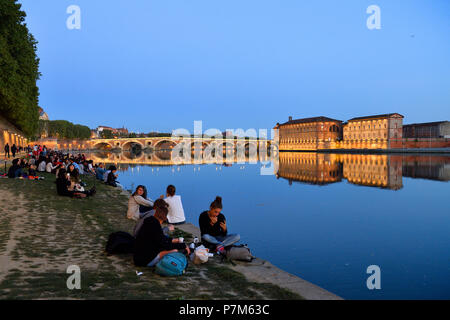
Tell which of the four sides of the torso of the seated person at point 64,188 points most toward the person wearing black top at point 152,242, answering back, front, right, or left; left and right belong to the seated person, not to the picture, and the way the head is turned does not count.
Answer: right

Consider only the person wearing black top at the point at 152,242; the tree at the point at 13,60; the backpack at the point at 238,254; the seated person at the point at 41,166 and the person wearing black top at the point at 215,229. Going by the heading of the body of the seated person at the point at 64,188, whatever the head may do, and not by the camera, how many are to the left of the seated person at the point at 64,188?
2

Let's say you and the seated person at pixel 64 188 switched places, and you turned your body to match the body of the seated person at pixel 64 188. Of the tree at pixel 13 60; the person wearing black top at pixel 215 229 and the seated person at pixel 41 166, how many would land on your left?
2

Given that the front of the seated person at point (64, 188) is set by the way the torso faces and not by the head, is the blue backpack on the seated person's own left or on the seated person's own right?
on the seated person's own right

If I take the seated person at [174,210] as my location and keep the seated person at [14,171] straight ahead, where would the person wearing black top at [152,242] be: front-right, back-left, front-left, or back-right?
back-left

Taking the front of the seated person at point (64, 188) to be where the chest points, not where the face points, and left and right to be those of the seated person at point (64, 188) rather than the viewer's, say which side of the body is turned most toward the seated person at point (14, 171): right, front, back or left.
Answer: left

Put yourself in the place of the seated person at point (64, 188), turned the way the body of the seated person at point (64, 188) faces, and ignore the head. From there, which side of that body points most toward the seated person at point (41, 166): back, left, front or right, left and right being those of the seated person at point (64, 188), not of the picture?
left

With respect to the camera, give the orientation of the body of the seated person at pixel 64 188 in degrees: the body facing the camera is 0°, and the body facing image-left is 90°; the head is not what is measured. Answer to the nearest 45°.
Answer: approximately 270°

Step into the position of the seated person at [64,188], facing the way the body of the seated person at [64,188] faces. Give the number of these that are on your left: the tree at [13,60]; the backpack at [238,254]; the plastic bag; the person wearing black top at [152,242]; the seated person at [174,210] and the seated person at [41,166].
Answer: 2

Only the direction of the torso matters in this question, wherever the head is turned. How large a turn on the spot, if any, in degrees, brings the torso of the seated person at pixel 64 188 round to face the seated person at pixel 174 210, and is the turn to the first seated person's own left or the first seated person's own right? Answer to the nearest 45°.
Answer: approximately 45° to the first seated person's own right

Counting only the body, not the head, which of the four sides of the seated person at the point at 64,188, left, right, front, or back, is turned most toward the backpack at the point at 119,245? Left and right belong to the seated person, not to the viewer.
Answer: right
